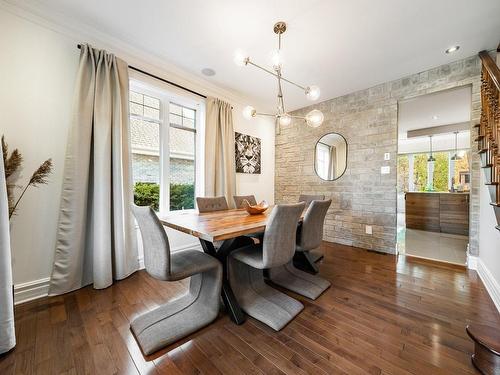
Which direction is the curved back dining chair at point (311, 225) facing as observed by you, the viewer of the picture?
facing away from the viewer and to the left of the viewer

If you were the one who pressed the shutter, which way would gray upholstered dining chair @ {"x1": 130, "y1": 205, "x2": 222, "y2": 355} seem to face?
facing away from the viewer and to the right of the viewer

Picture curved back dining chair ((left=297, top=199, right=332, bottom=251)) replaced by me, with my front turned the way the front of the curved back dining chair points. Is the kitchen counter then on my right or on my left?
on my right

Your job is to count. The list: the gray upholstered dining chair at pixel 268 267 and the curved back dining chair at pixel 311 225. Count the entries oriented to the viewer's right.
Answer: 0

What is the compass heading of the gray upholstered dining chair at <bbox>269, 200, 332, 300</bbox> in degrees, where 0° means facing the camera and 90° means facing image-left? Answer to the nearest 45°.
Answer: approximately 135°

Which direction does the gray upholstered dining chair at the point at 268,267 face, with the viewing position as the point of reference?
facing away from the viewer and to the left of the viewer

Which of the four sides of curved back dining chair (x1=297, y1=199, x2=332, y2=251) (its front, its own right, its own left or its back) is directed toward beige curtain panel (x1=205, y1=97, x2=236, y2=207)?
front

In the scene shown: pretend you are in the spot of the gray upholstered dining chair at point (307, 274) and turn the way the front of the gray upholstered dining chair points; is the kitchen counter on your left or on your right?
on your right

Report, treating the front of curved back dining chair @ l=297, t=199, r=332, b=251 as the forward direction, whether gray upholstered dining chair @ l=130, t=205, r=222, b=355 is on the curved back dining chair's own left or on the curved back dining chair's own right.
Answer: on the curved back dining chair's own left

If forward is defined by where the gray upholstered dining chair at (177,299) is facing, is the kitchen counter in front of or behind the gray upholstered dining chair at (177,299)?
in front

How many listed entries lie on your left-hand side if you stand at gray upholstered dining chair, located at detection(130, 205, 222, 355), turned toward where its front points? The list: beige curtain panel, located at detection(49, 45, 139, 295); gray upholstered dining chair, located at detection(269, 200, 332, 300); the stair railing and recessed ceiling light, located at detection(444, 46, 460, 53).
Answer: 1
